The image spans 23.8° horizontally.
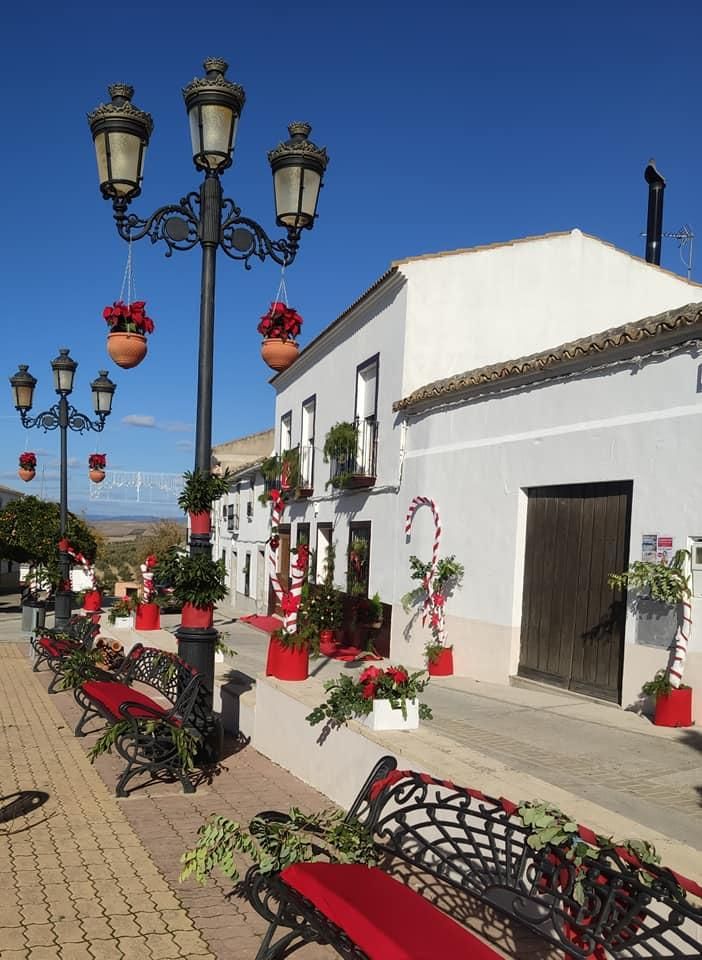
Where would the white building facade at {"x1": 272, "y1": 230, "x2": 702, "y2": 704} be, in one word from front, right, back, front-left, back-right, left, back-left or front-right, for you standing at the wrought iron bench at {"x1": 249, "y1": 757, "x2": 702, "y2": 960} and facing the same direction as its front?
back-right

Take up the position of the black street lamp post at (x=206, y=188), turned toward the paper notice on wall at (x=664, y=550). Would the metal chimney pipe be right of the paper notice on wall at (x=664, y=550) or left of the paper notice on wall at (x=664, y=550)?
left

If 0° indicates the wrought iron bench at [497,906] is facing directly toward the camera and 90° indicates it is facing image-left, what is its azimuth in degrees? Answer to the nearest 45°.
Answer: approximately 45°

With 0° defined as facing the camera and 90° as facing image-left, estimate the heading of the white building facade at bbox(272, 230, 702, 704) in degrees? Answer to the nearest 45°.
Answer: approximately 45°
